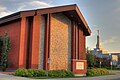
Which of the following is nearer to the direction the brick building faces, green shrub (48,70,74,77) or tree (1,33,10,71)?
the green shrub

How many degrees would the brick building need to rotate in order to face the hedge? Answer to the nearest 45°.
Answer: approximately 45° to its right

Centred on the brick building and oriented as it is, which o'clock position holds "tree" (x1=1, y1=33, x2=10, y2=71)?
The tree is roughly at 4 o'clock from the brick building.

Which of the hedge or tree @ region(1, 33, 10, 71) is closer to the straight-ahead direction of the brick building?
the hedge

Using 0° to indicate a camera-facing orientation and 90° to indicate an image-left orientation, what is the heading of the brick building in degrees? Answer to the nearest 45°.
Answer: approximately 315°

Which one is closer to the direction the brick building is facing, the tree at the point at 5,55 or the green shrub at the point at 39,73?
the green shrub

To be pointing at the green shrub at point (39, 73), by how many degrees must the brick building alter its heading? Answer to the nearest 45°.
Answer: approximately 45° to its right
